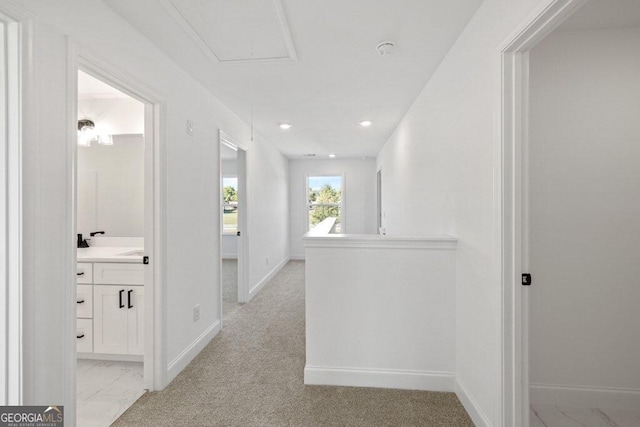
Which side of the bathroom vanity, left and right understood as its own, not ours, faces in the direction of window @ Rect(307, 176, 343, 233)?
back

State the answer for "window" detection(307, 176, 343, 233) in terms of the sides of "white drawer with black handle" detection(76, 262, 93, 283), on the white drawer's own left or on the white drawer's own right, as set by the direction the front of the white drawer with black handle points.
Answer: on the white drawer's own left

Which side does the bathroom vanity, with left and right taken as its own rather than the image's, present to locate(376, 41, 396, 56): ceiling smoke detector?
left

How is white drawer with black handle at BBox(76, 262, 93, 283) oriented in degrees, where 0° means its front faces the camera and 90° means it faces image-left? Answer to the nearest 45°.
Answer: approximately 0°

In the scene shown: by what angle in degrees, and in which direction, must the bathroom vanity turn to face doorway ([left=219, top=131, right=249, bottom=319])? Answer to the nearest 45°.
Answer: approximately 180°

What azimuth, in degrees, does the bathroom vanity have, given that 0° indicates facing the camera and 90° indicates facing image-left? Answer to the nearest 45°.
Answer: approximately 45°
